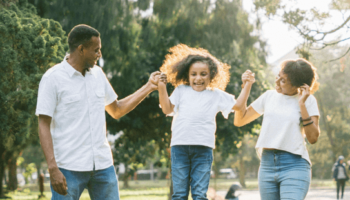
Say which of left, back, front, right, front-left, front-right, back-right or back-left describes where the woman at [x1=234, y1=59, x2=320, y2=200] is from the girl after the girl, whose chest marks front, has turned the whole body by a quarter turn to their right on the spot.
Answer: back

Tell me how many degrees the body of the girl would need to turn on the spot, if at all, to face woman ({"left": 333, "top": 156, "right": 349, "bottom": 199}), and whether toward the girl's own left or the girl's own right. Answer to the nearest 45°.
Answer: approximately 135° to the girl's own left

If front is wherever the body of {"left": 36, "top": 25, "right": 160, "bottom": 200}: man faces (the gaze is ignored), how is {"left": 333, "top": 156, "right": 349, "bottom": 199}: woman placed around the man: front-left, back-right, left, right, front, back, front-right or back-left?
left

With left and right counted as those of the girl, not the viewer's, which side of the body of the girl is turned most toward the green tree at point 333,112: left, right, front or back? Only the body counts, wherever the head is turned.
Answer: back

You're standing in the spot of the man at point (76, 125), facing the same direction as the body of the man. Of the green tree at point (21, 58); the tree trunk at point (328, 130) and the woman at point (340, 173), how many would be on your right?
0

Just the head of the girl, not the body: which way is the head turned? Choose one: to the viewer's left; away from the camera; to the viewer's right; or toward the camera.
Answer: toward the camera

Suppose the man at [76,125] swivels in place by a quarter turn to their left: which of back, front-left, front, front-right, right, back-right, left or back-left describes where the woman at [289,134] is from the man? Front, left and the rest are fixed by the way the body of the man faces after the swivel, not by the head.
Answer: front-right

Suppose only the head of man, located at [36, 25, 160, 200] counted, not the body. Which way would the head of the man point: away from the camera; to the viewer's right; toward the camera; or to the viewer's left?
to the viewer's right

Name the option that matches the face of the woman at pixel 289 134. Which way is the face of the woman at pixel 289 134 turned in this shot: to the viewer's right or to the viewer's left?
to the viewer's left

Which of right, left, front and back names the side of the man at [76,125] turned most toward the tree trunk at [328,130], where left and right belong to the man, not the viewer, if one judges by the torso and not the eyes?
left

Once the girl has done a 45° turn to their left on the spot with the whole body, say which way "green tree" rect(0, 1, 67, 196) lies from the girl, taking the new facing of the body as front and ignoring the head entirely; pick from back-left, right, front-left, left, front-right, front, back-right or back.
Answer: back

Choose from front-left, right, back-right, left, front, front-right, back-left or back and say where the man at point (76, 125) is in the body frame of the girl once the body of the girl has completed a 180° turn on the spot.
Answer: back-left

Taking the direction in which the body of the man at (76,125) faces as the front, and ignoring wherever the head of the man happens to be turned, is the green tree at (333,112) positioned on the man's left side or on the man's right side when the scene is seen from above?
on the man's left side

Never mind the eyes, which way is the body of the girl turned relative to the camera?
toward the camera

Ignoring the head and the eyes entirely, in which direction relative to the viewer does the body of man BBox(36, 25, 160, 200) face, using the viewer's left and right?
facing the viewer and to the right of the viewer
